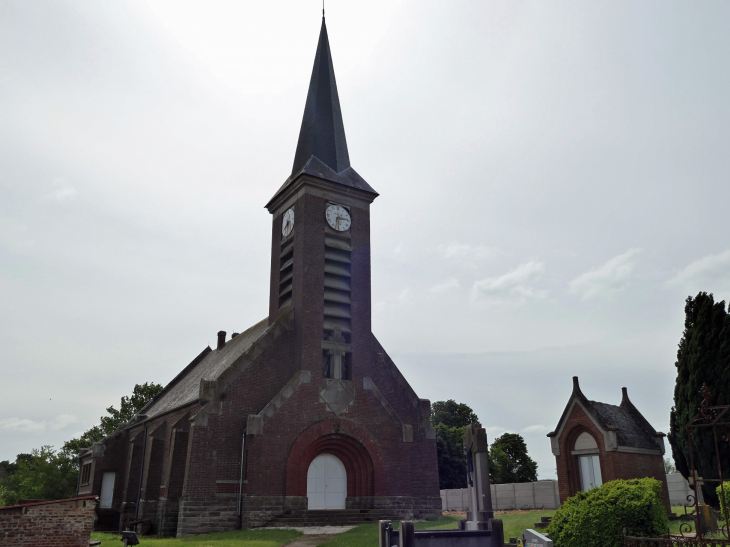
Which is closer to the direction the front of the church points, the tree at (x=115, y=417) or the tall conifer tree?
the tall conifer tree

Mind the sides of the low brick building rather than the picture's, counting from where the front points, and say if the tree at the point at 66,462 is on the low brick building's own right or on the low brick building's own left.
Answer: on the low brick building's own right

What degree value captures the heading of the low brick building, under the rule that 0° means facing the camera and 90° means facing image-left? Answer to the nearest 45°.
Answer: approximately 45°

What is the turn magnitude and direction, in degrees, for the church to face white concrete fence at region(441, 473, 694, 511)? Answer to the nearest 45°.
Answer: approximately 90° to its left

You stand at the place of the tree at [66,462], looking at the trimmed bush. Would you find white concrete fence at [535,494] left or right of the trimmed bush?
left

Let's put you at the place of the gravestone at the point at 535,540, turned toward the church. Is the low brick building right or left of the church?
right
